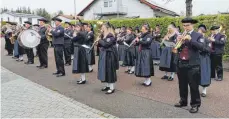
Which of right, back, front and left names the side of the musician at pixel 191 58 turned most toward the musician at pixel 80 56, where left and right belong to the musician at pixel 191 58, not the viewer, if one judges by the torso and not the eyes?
right

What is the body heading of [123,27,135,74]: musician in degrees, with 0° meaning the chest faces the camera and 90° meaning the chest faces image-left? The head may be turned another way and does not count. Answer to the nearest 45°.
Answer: approximately 45°

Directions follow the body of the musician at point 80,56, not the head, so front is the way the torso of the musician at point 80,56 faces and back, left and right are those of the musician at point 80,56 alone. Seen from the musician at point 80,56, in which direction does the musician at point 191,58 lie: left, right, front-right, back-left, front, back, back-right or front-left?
back-left

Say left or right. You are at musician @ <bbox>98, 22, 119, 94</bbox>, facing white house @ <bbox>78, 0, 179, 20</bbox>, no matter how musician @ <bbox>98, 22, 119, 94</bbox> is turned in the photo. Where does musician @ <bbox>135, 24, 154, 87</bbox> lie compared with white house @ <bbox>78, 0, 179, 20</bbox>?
right

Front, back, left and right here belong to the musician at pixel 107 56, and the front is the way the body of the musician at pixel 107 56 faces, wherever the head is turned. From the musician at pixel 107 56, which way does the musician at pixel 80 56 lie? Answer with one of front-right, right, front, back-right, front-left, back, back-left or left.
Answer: front-right

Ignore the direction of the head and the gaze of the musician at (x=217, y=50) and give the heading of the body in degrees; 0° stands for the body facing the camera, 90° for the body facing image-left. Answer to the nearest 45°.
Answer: approximately 45°
